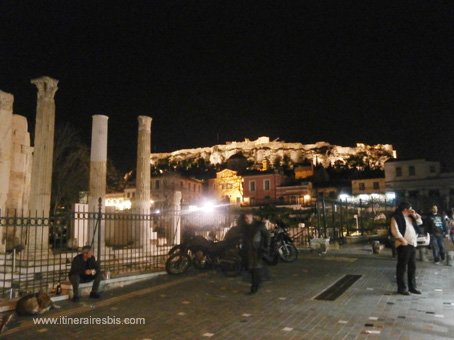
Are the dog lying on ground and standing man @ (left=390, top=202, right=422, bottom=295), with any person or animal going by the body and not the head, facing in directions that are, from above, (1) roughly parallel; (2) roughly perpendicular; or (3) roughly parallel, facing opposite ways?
roughly perpendicular

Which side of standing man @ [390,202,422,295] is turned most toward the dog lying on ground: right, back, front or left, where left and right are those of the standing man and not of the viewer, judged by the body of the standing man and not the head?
right

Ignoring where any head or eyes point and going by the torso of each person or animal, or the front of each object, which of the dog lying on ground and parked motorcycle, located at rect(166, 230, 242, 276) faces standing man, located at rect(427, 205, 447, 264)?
the dog lying on ground

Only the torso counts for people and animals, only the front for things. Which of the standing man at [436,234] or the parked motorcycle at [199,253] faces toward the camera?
the standing man

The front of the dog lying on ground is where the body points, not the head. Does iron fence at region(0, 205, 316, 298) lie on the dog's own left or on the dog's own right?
on the dog's own left

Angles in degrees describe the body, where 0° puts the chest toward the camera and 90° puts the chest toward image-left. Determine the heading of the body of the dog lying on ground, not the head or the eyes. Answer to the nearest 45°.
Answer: approximately 270°

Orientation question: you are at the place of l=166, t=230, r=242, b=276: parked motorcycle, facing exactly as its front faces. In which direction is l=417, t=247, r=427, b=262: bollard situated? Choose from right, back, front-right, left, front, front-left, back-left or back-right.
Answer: back

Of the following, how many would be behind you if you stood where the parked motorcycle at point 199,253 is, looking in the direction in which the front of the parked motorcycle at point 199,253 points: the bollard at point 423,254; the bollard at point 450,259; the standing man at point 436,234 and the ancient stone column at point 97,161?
3

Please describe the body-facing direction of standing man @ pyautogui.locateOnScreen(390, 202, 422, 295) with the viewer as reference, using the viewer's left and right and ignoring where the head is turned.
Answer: facing the viewer and to the right of the viewer

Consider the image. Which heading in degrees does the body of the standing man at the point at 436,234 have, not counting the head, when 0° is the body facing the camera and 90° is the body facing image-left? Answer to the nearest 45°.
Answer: approximately 0°

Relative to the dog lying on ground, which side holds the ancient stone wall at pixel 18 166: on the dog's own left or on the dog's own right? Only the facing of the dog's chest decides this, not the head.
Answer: on the dog's own left

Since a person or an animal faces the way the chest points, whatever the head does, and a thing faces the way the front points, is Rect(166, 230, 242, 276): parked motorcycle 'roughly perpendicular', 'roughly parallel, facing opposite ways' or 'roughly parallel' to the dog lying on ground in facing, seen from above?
roughly parallel, facing opposite ways

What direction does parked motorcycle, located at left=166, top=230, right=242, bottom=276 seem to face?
to the viewer's left
